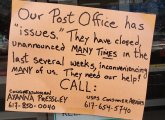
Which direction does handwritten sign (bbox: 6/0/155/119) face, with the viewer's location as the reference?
facing the viewer
